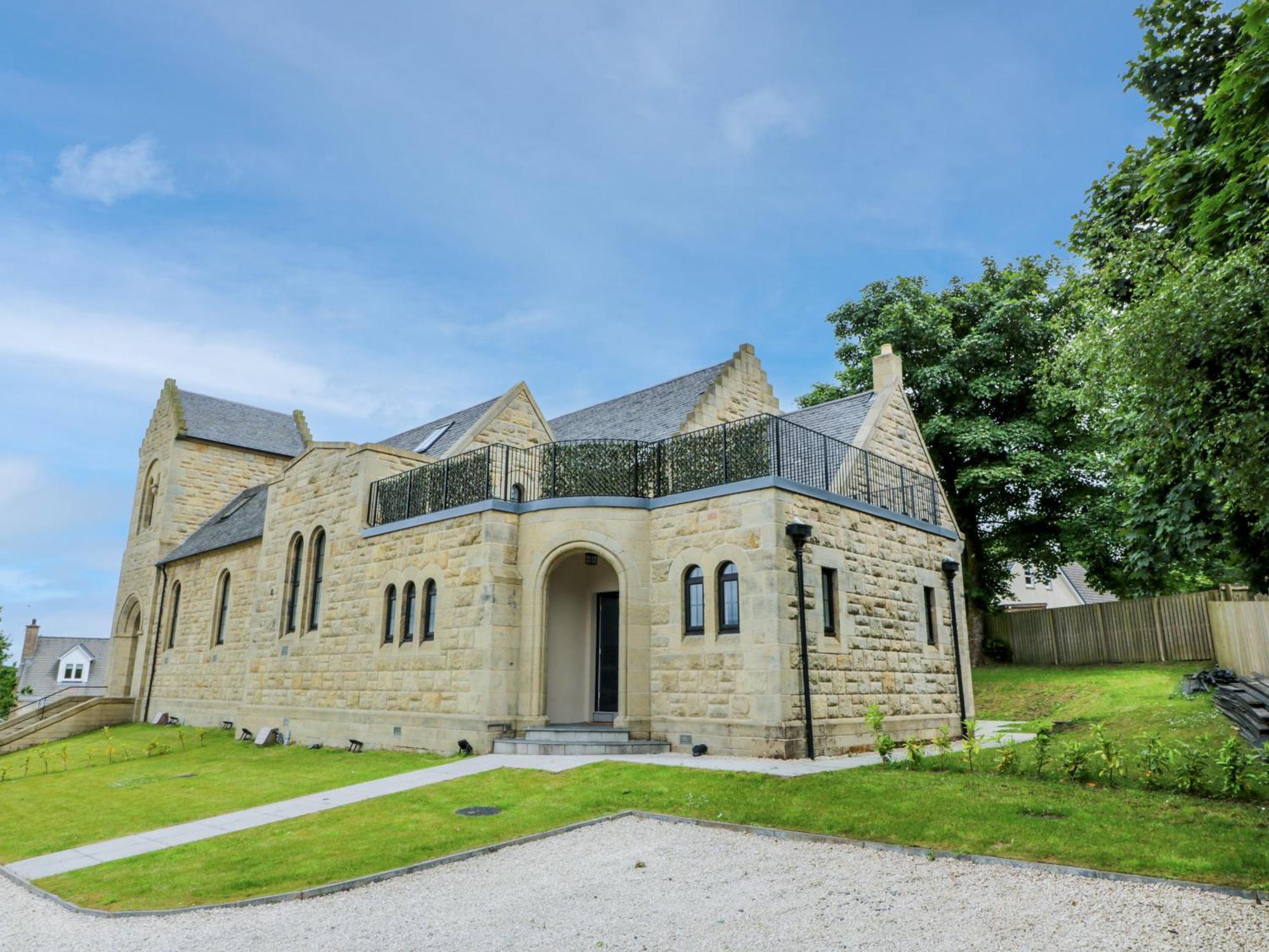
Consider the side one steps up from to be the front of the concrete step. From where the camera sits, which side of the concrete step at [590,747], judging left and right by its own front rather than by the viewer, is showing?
front

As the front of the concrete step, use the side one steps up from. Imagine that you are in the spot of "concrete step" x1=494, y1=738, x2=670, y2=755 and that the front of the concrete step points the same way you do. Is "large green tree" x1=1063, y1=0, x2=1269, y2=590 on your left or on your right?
on your left

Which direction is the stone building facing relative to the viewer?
toward the camera

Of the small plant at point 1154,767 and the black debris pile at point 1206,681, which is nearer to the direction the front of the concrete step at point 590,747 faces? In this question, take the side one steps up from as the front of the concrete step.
the small plant

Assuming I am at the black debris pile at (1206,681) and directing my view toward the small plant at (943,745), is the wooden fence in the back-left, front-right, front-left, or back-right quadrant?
back-right

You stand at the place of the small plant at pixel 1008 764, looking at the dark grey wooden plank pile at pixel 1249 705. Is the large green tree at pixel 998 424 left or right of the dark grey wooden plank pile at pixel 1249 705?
left

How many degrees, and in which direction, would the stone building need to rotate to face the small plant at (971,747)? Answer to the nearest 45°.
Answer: approximately 45° to its left

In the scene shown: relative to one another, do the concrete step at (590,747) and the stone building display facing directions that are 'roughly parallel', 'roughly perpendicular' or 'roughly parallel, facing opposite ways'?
roughly parallel

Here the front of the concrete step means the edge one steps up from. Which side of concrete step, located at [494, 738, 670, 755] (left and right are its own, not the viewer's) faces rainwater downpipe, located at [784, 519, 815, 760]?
left

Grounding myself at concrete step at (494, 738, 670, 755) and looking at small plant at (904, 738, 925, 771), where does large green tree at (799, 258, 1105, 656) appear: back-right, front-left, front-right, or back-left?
front-left

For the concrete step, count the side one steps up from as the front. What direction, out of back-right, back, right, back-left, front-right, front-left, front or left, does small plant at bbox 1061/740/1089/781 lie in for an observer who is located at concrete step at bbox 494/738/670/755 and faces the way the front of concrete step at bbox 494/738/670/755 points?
front-left
